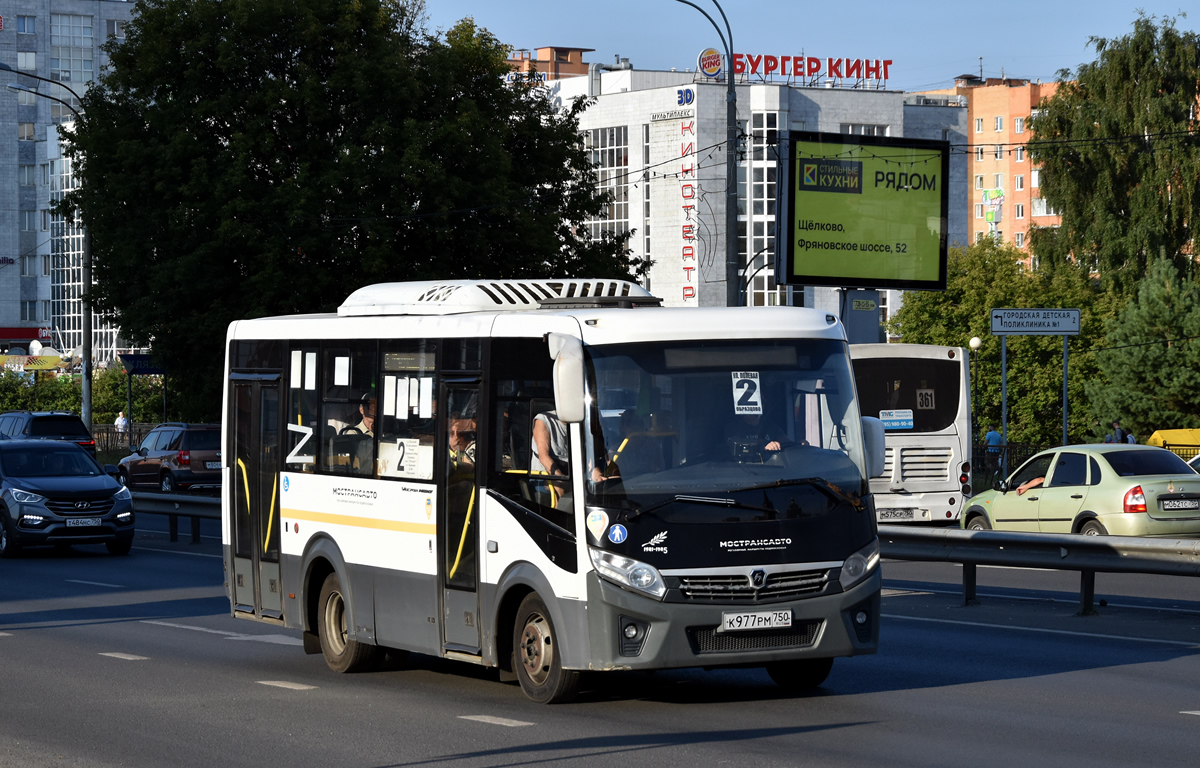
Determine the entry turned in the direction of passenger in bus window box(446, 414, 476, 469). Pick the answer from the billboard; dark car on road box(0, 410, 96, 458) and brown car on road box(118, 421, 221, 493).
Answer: the billboard

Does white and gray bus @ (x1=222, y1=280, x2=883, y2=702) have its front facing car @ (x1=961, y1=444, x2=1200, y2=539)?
no

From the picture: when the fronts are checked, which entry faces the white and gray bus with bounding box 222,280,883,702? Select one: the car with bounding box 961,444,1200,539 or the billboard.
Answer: the billboard

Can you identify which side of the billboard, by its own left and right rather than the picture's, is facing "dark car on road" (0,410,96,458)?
right

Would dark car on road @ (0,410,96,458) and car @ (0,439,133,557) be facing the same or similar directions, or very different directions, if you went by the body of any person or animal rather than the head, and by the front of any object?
very different directions

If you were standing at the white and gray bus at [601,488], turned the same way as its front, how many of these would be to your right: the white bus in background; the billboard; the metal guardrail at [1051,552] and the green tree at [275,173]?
0

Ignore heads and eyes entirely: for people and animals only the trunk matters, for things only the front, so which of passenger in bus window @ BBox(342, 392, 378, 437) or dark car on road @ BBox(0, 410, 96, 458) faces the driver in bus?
the passenger in bus window

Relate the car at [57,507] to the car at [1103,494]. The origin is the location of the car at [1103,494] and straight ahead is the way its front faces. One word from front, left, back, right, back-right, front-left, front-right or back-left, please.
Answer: front-left

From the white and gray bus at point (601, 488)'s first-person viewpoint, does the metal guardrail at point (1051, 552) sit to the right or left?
on its left

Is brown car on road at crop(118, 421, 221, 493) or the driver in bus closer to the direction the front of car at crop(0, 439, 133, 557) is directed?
the driver in bus

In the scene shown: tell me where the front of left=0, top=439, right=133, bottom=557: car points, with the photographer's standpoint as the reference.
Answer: facing the viewer and to the right of the viewer

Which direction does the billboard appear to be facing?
toward the camera

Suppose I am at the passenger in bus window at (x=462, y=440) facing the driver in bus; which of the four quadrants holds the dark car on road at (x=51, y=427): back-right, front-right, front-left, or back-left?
back-left

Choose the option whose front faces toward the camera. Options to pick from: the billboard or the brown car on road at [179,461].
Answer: the billboard
